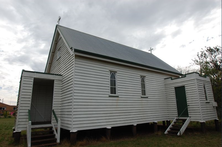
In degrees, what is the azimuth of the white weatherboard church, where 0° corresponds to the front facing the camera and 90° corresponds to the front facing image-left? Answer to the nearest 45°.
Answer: approximately 45°

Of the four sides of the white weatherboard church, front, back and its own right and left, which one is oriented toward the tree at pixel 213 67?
back
